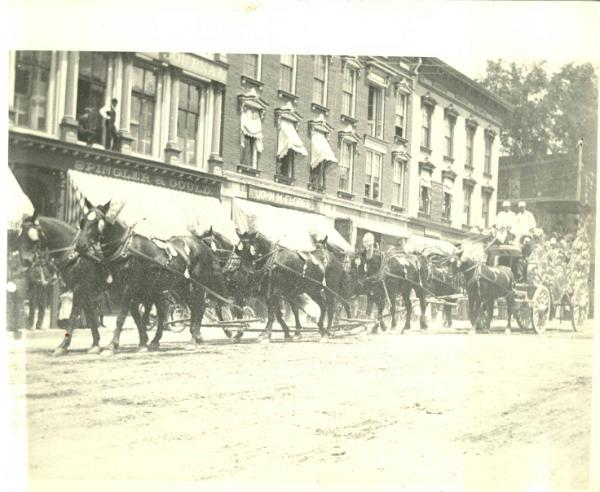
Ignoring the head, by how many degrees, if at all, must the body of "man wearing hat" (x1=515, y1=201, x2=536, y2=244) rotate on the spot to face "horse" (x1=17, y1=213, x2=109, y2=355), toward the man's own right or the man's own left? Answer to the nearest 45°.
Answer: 0° — they already face it

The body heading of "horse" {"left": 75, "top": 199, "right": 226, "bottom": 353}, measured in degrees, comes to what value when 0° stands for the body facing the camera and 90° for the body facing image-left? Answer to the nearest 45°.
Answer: approximately 45°

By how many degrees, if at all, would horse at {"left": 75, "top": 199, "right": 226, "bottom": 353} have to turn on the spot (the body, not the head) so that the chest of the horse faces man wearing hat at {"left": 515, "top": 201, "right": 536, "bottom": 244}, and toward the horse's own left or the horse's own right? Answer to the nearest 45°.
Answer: approximately 135° to the horse's own left

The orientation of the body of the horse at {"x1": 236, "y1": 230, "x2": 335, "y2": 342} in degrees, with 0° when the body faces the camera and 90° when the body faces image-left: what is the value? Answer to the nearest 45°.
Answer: approximately 45°

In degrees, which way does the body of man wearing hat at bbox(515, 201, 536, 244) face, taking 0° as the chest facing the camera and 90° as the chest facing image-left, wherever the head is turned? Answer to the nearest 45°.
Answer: approximately 45°

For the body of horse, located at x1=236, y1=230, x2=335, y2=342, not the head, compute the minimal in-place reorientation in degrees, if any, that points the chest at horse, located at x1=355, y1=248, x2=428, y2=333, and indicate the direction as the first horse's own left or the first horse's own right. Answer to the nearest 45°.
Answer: approximately 135° to the first horse's own left

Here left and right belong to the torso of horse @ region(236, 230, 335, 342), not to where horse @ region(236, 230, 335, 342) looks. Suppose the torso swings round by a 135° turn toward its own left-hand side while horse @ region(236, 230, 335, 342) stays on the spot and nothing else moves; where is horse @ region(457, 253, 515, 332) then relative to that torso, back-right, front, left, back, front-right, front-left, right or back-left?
front
